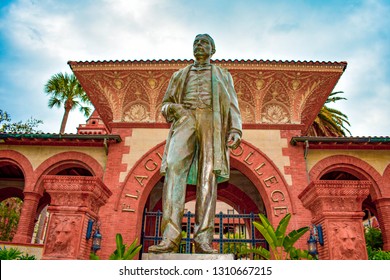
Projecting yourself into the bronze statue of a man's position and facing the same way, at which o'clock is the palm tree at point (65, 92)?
The palm tree is roughly at 5 o'clock from the bronze statue of a man.

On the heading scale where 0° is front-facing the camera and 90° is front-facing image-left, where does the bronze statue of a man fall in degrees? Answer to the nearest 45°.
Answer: approximately 0°

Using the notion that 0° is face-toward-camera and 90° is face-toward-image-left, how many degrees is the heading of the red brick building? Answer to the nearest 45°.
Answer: approximately 0°

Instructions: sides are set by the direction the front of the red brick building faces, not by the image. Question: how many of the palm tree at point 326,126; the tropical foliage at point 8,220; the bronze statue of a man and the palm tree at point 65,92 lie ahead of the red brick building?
1

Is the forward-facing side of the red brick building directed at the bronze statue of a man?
yes

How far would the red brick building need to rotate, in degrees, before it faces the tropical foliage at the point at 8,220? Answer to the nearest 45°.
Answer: approximately 135° to its right

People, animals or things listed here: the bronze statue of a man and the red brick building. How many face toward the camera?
2

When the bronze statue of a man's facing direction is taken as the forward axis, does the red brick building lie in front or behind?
behind

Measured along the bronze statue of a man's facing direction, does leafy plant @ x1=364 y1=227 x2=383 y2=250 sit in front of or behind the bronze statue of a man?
behind

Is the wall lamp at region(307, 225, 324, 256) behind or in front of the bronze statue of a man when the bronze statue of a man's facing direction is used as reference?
behind

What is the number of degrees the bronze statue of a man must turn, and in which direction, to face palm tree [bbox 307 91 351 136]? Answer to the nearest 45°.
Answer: approximately 135° to its left
